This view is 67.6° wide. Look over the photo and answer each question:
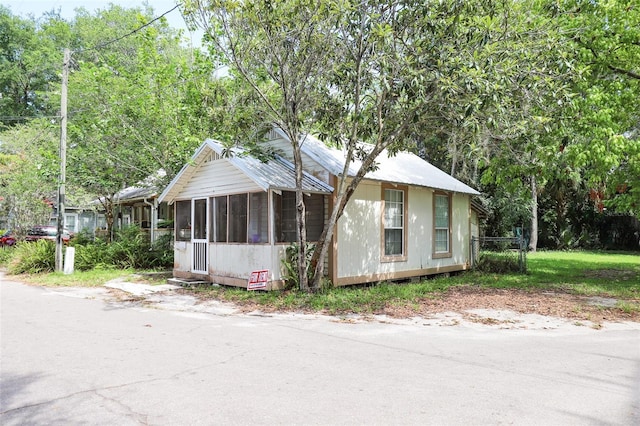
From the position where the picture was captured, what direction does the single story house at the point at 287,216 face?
facing the viewer and to the left of the viewer

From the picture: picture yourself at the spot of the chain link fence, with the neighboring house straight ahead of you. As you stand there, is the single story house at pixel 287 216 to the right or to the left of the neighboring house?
left

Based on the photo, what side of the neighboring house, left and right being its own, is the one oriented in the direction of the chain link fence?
left

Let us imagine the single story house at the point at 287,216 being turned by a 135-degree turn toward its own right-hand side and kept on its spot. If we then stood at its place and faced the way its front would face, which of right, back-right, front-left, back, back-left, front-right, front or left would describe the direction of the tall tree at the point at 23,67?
front-left

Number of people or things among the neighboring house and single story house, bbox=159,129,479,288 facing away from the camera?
0

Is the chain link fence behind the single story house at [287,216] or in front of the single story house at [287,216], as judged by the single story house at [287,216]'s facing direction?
behind

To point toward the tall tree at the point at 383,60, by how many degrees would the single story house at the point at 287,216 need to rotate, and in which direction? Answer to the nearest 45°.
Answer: approximately 90° to its left

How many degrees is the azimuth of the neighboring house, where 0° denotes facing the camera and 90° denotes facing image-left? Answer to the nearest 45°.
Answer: approximately 45°
